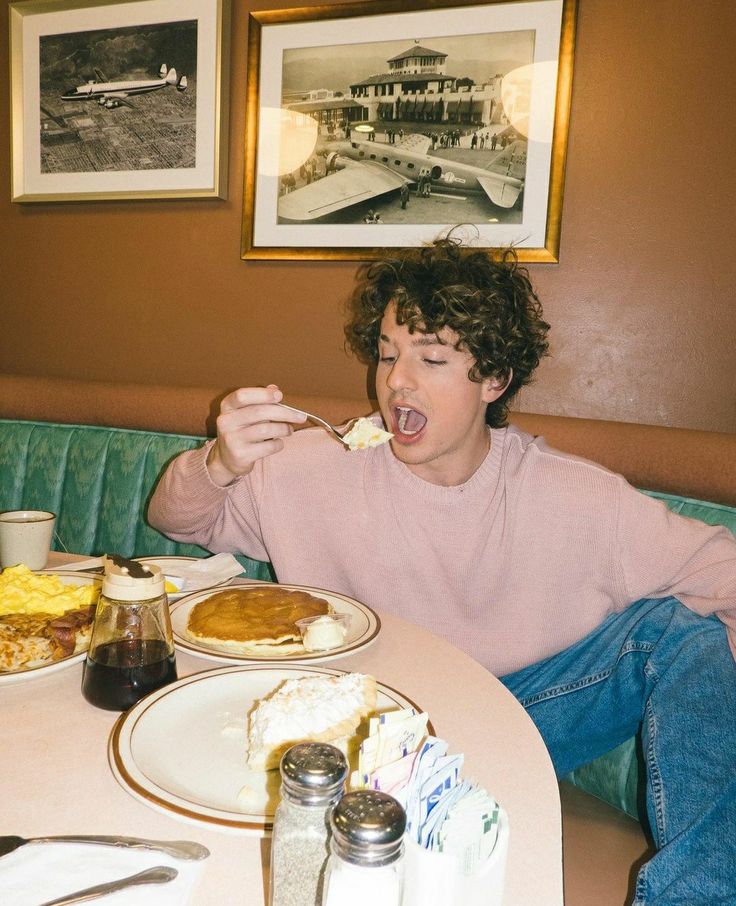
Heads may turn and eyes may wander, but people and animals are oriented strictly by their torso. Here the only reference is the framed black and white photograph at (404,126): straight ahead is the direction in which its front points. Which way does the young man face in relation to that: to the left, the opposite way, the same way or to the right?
the same way

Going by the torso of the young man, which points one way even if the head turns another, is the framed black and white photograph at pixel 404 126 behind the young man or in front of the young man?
behind

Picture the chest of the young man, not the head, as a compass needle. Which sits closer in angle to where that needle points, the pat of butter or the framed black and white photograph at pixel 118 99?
the pat of butter

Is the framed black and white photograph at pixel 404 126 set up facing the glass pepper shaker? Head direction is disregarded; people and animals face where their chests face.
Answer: yes

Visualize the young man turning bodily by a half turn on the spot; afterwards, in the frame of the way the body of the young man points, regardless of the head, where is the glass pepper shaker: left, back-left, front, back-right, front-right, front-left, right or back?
back

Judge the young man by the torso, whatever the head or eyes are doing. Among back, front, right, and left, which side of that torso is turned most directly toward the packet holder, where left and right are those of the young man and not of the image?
front

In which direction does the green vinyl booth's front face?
toward the camera

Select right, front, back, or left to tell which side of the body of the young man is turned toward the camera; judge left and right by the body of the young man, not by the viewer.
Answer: front

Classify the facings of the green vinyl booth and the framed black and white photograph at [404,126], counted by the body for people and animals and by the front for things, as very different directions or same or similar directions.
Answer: same or similar directions

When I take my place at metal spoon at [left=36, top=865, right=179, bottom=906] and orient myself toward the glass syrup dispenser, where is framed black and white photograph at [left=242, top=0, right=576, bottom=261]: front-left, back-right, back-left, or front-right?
front-right

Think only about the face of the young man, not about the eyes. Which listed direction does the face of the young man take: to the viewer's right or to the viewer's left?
to the viewer's left

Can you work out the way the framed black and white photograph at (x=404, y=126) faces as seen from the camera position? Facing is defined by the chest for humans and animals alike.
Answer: facing the viewer

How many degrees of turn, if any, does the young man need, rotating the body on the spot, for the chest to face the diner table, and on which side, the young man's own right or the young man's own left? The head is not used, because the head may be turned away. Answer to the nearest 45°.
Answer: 0° — they already face it

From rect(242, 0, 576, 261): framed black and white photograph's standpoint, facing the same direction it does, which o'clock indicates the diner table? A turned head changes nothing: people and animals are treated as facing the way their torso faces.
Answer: The diner table is roughly at 12 o'clock from the framed black and white photograph.

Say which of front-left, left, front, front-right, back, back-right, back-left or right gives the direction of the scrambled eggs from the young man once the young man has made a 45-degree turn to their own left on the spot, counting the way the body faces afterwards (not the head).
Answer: right

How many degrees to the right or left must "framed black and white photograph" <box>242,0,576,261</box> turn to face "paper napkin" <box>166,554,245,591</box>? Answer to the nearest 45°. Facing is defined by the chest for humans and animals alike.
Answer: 0° — it already faces it
